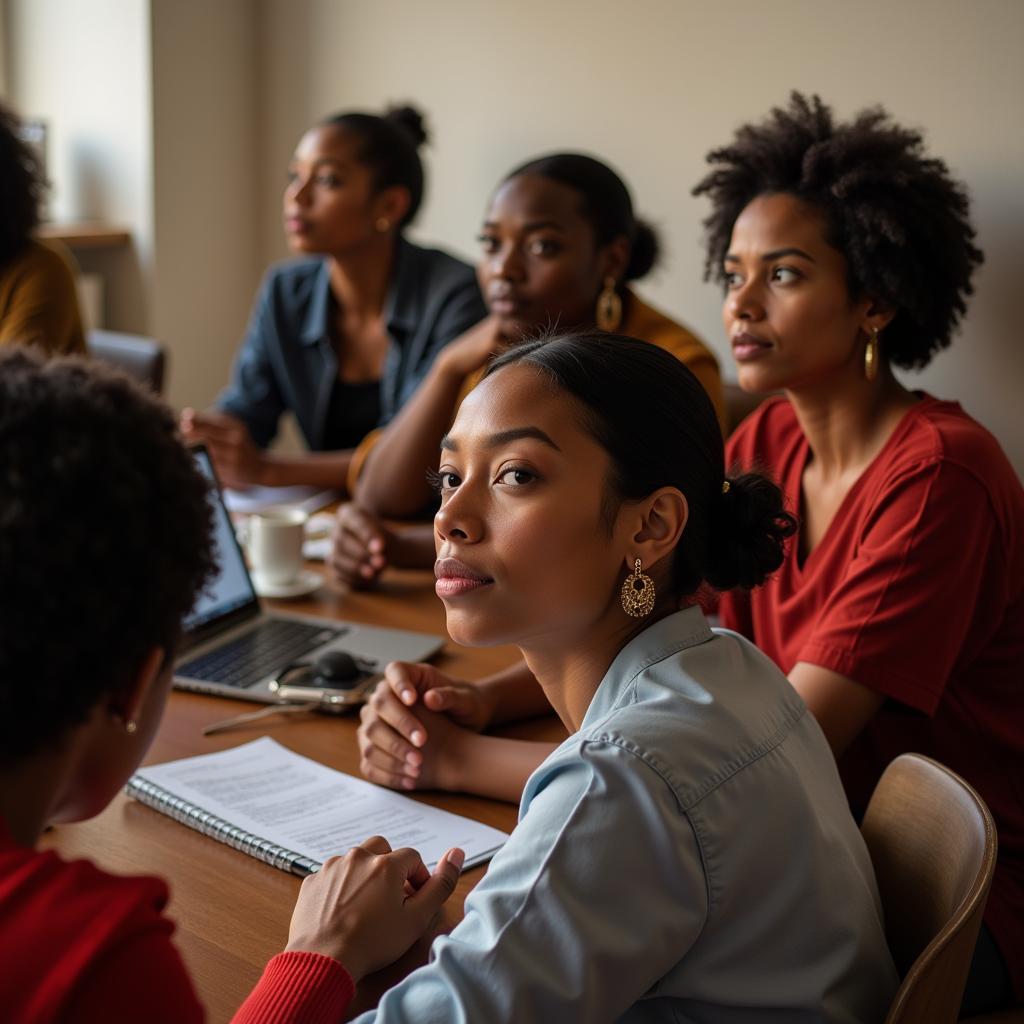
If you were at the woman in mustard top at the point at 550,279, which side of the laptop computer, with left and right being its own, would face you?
left

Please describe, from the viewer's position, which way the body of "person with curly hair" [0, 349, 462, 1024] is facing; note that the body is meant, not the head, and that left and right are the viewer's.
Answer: facing away from the viewer and to the right of the viewer

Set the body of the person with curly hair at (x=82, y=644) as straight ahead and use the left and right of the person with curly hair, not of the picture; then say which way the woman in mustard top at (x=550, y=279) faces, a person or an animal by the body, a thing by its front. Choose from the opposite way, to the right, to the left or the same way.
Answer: the opposite way

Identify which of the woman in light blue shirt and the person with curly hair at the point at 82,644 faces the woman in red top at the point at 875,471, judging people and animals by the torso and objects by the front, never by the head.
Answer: the person with curly hair

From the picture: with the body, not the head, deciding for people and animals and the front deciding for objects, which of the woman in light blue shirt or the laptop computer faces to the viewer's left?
the woman in light blue shirt

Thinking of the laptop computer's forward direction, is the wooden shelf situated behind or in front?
behind

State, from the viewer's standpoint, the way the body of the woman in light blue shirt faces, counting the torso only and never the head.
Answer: to the viewer's left

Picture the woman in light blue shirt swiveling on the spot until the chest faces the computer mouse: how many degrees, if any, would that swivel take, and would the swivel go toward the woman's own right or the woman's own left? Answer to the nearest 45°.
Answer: approximately 45° to the woman's own right
